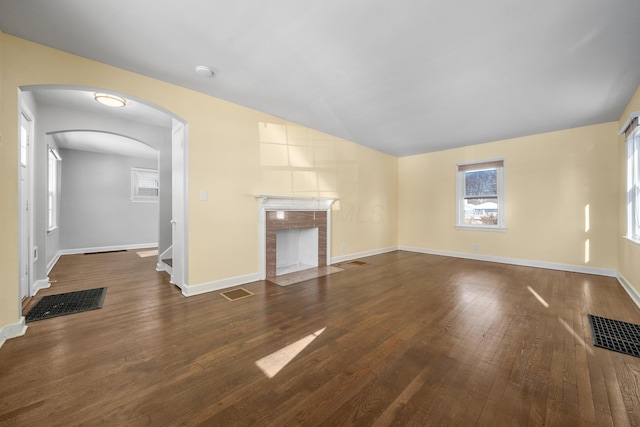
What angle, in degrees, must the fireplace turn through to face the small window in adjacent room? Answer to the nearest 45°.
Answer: approximately 180°

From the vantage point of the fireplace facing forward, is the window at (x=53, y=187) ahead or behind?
behind

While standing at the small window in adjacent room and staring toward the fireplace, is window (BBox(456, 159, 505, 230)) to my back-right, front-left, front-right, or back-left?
front-left

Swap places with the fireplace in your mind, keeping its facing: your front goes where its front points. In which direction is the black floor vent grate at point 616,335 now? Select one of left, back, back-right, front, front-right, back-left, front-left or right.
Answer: front

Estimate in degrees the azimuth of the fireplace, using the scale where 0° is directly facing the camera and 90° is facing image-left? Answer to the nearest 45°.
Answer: approximately 315°

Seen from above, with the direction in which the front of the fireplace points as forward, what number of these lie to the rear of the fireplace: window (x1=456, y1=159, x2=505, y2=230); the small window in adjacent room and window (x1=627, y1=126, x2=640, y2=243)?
1

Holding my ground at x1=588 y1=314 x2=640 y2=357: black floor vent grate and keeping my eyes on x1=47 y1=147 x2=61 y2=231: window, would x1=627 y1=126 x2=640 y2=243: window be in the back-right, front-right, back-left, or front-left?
back-right

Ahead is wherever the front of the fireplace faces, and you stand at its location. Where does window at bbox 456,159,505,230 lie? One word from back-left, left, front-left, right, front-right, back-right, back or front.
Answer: front-left

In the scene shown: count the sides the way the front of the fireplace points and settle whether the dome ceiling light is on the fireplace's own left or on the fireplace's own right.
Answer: on the fireplace's own right

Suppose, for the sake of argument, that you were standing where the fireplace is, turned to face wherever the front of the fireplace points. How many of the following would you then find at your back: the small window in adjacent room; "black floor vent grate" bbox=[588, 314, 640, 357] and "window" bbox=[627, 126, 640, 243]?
1

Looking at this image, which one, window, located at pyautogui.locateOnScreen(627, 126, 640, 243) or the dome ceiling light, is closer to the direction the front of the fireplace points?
the window

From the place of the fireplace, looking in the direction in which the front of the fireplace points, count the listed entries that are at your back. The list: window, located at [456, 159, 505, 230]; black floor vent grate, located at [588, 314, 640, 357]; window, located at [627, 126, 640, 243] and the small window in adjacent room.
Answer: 1

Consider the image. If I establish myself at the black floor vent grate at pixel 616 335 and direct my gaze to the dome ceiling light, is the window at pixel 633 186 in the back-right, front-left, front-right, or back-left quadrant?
back-right

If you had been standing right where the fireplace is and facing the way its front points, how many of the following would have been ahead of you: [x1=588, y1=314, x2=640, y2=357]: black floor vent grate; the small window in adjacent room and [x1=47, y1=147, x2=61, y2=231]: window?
1

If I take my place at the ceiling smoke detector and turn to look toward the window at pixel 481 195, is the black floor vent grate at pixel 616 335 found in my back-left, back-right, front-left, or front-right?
front-right
